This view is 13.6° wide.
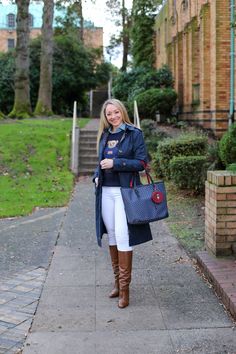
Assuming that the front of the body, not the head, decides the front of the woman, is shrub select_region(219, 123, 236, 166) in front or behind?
behind

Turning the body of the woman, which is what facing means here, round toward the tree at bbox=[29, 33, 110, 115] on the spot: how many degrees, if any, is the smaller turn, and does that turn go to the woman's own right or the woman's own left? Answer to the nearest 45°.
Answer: approximately 135° to the woman's own right

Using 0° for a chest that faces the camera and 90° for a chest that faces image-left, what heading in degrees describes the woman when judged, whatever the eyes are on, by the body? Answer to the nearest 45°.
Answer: approximately 45°

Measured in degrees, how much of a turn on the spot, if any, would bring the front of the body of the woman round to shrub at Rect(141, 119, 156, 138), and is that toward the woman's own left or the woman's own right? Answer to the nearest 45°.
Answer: approximately 135° to the woman's own right

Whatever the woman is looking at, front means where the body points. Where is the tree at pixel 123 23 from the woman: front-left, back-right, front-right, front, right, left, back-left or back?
back-right

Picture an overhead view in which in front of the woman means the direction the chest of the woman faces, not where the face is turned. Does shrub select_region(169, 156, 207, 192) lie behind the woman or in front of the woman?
behind

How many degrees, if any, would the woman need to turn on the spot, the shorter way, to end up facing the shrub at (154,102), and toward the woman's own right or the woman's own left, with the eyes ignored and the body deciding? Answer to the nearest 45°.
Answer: approximately 135° to the woman's own right

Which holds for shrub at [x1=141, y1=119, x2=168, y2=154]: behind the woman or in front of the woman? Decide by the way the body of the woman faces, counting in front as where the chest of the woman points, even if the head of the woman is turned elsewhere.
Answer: behind
